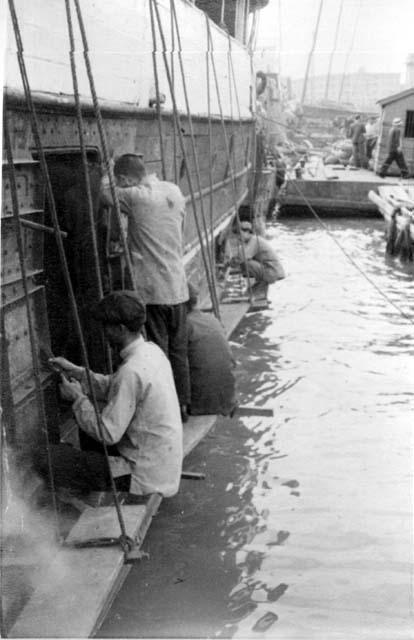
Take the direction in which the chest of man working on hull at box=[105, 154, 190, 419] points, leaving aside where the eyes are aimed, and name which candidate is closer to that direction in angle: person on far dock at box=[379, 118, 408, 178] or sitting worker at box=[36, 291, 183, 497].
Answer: the person on far dock

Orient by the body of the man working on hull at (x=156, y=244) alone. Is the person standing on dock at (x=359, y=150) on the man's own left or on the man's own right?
on the man's own right

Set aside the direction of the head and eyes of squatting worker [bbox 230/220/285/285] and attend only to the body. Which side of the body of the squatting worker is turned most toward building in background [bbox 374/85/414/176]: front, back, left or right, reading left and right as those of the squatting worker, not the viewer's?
right

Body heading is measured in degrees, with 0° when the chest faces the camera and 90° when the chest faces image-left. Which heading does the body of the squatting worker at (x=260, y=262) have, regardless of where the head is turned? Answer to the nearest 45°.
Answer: approximately 90°

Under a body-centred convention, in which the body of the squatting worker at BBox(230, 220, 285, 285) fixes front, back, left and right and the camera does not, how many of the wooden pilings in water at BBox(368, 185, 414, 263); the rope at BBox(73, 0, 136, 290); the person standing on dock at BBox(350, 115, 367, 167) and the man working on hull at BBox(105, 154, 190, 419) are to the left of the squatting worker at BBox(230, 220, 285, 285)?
2

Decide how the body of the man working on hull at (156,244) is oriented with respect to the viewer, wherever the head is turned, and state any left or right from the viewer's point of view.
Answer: facing away from the viewer and to the left of the viewer

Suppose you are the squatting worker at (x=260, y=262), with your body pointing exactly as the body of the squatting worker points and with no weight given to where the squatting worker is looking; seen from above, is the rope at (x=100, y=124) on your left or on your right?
on your left

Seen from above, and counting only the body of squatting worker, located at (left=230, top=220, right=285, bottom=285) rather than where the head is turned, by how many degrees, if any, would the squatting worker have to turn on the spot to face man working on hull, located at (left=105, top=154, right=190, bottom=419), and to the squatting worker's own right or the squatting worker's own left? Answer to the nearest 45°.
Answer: approximately 90° to the squatting worker's own left

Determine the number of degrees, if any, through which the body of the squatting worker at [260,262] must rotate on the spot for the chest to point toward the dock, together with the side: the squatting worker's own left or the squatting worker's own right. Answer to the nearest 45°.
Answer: approximately 90° to the squatting worker's own right

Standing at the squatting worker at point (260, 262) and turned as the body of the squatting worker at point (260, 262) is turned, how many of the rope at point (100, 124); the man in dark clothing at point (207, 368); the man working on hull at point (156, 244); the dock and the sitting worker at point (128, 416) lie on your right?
1
